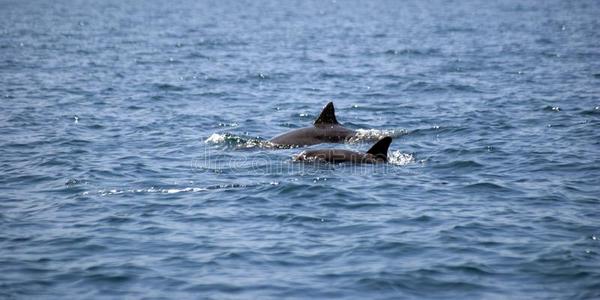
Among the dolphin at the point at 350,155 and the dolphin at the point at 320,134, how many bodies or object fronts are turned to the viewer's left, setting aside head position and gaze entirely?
2

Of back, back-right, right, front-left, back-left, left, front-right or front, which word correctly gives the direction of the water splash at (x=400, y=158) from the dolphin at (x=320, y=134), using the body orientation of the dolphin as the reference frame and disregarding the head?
back-left

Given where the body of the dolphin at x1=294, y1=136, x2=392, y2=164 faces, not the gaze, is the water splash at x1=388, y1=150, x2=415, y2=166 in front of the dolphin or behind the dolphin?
behind

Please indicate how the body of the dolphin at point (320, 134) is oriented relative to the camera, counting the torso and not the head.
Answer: to the viewer's left

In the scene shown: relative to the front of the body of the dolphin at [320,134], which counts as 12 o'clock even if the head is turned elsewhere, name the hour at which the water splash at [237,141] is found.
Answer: The water splash is roughly at 12 o'clock from the dolphin.

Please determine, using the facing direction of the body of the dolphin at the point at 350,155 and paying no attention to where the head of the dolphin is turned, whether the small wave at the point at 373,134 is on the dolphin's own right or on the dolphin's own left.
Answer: on the dolphin's own right

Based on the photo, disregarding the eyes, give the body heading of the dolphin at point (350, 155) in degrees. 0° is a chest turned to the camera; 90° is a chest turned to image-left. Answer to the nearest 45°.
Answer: approximately 90°

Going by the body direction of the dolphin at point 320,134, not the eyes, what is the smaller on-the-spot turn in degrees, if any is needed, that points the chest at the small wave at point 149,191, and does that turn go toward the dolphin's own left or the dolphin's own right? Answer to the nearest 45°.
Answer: approximately 45° to the dolphin's own left
